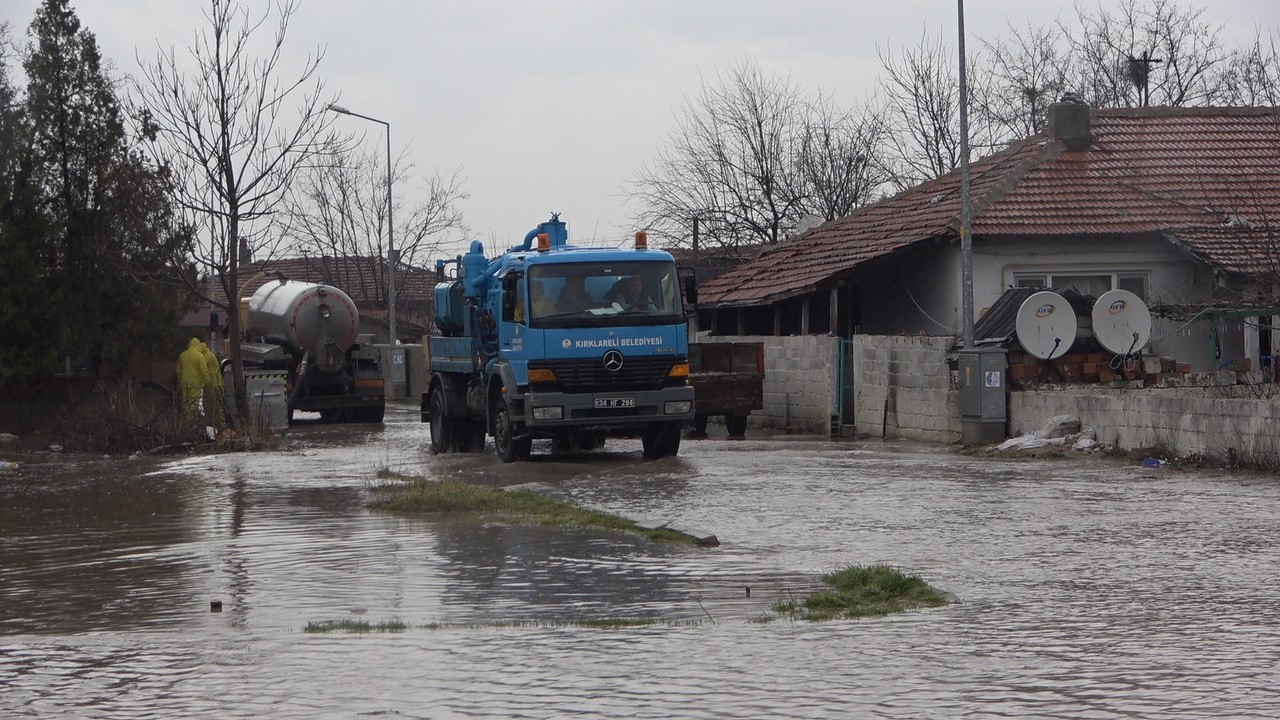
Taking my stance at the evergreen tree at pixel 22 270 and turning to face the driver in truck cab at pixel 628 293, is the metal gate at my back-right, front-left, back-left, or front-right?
front-left

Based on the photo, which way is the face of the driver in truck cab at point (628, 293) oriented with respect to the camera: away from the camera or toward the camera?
toward the camera

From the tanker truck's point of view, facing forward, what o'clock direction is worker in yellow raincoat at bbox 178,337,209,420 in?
The worker in yellow raincoat is roughly at 8 o'clock from the tanker truck.

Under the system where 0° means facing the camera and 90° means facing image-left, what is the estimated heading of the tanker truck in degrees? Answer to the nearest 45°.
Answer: approximately 135°
